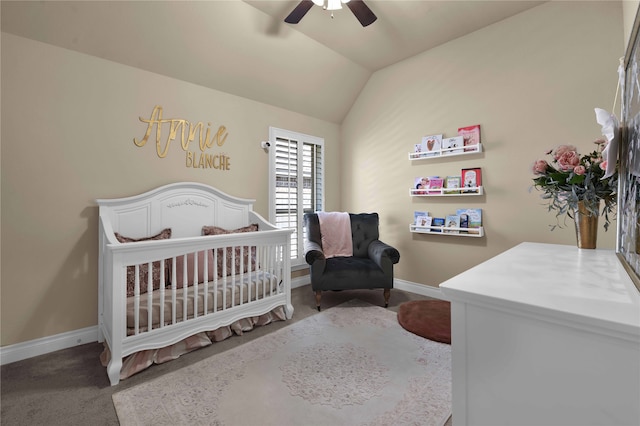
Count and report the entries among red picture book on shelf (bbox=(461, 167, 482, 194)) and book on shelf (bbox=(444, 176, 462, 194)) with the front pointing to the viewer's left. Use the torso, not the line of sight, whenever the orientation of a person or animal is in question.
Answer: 0

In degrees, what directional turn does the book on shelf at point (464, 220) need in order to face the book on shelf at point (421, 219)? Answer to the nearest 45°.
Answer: approximately 90° to its right

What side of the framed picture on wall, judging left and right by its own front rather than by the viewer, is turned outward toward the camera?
left

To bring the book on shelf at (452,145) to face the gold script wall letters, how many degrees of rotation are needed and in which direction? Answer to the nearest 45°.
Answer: approximately 45° to its right

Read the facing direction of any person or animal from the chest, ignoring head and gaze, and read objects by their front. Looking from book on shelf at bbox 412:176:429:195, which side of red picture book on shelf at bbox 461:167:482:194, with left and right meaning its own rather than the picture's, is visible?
right
